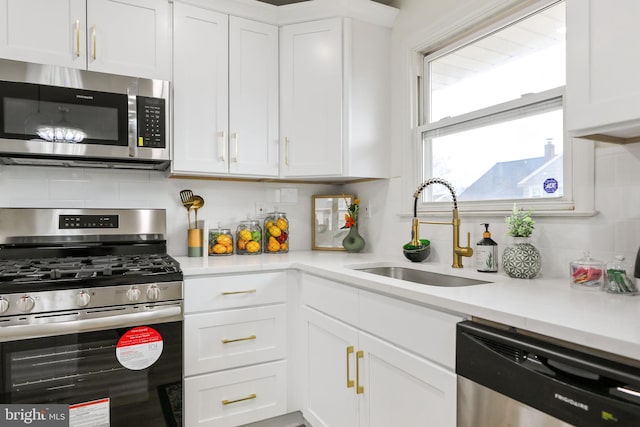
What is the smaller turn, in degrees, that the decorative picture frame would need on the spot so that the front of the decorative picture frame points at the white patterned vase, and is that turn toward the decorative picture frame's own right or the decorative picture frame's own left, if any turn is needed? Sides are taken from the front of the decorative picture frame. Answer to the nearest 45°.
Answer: approximately 45° to the decorative picture frame's own left

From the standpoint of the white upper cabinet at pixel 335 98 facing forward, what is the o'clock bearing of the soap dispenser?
The soap dispenser is roughly at 9 o'clock from the white upper cabinet.

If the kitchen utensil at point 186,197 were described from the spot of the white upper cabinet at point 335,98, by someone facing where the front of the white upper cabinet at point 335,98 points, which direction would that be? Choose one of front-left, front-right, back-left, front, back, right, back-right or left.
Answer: front-right

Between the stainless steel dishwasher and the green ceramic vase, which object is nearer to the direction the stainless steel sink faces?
the stainless steel dishwasher

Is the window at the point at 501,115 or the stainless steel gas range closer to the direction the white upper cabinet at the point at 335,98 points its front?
the stainless steel gas range

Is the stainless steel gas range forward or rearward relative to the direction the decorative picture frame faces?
forward

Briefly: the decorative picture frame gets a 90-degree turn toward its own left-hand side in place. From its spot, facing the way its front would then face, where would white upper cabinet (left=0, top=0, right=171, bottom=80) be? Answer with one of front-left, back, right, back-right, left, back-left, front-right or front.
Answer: back-right

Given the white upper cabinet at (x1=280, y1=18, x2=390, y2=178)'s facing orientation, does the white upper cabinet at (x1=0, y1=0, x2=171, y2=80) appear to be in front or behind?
in front

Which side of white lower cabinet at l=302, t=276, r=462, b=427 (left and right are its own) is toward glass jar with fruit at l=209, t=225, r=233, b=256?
right

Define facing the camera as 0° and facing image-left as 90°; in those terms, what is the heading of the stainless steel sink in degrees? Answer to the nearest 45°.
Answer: approximately 45°

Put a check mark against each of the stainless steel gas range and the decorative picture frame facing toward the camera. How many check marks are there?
2
